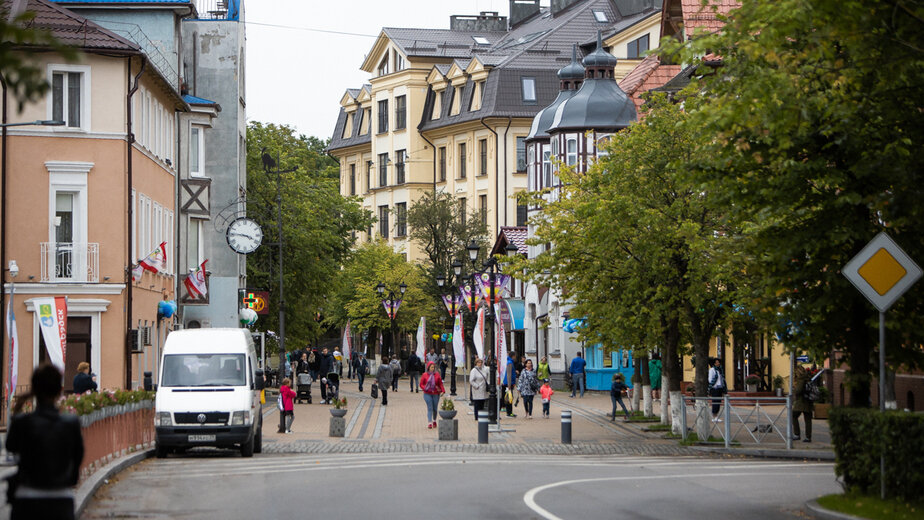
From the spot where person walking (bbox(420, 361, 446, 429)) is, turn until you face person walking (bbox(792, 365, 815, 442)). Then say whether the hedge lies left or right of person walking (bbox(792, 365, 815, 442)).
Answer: right

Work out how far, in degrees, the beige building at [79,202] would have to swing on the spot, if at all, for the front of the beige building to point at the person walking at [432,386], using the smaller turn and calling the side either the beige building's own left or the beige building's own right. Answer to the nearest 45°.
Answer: approximately 90° to the beige building's own left

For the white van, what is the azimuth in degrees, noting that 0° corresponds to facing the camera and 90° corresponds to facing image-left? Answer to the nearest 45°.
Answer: approximately 0°

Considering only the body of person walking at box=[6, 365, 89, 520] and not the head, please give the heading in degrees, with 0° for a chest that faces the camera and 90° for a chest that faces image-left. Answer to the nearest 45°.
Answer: approximately 180°

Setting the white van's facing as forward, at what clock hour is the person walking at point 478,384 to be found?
The person walking is roughly at 7 o'clock from the white van.

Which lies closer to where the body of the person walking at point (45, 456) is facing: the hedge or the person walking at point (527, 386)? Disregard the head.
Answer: the person walking

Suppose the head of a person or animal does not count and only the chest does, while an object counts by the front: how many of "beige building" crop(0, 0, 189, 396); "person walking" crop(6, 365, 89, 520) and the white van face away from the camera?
1

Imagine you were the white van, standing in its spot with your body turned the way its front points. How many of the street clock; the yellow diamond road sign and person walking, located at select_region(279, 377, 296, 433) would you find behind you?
2

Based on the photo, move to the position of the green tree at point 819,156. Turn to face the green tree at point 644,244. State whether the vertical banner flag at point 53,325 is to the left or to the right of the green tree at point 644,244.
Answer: left

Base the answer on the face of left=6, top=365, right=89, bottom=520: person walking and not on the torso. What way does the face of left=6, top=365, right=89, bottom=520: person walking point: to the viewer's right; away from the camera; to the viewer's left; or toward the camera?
away from the camera

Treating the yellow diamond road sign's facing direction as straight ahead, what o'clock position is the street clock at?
The street clock is roughly at 5 o'clock from the yellow diamond road sign.

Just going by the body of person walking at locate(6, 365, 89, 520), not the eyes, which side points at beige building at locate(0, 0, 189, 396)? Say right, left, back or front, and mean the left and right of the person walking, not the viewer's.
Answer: front
